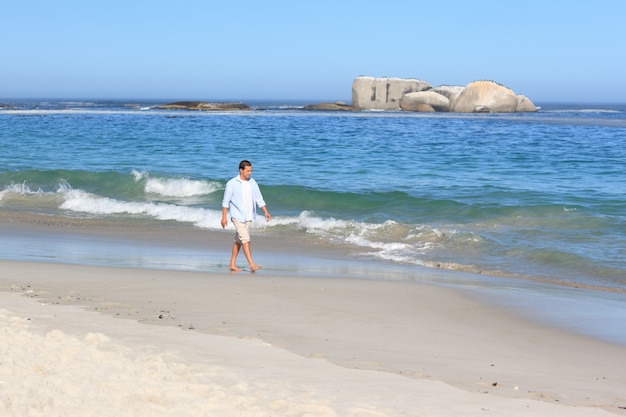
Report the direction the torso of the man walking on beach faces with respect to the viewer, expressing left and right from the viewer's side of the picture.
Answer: facing the viewer and to the right of the viewer
